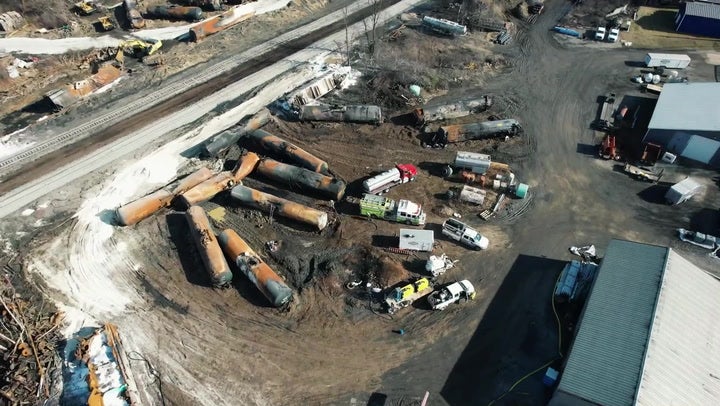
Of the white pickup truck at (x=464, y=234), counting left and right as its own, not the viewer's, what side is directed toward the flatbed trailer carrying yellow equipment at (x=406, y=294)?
right

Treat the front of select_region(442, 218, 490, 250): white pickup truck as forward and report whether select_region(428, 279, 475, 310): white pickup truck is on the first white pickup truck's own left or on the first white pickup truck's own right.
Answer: on the first white pickup truck's own right

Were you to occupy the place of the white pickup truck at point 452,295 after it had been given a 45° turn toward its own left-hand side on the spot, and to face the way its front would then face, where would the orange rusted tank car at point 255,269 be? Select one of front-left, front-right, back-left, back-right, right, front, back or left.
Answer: left

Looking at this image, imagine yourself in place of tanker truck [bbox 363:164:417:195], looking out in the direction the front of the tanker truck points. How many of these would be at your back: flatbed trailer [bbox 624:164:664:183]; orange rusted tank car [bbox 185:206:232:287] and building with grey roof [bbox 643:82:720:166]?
1

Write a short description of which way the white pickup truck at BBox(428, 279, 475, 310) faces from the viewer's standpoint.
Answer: facing away from the viewer and to the right of the viewer

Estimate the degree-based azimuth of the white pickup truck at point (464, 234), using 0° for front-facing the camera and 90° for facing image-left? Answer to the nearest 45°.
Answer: approximately 315°

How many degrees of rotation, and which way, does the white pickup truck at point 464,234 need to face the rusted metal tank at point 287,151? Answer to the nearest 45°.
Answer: approximately 135° to its right

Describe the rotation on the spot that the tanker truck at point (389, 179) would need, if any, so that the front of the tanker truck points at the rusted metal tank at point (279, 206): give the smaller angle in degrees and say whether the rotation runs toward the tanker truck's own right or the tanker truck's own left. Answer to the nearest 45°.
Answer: approximately 180°

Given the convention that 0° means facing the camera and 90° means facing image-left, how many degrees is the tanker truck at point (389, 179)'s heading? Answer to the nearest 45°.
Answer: approximately 225°

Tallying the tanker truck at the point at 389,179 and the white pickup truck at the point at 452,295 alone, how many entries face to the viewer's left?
0

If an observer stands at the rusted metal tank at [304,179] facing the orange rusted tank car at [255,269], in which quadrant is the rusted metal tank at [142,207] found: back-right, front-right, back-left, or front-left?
front-right
